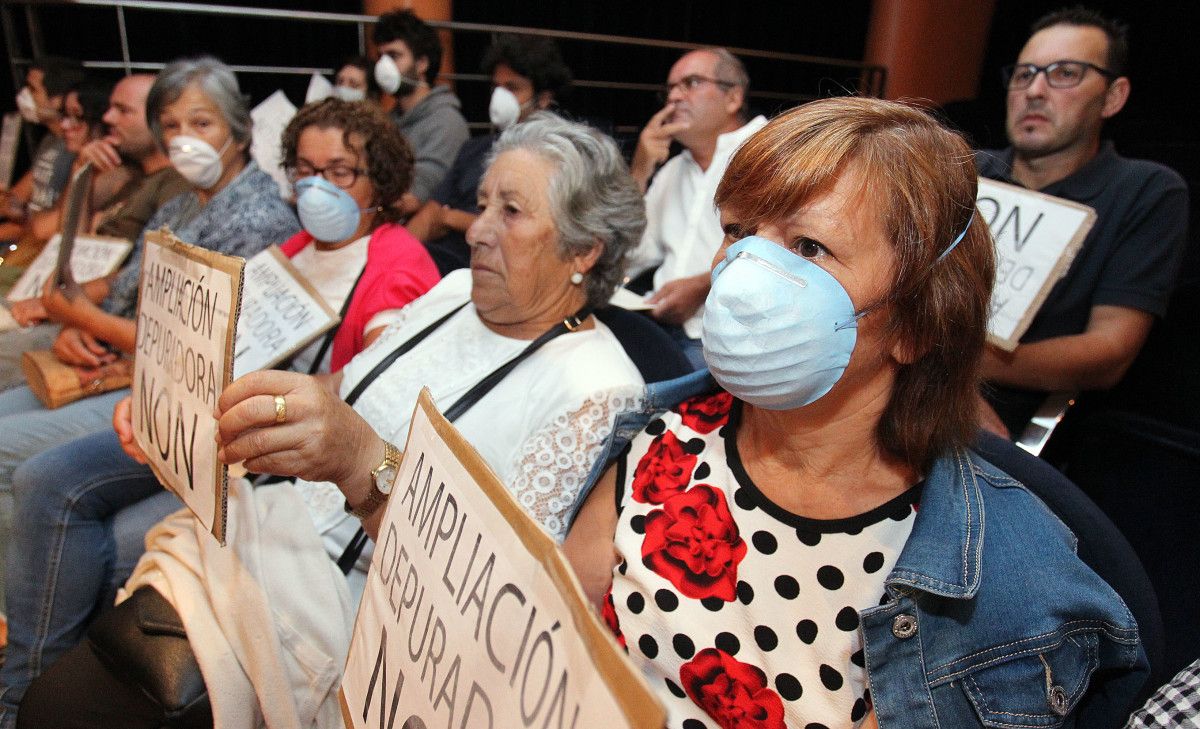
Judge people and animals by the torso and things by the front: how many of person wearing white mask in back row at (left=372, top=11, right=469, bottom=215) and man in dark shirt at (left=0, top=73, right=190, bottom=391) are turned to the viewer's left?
2

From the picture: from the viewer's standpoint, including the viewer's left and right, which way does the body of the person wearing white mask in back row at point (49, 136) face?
facing to the left of the viewer

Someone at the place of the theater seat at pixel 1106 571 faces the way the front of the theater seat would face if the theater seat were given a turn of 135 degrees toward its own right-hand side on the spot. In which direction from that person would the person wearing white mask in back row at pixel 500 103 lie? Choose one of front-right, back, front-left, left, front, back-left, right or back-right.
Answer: front-left

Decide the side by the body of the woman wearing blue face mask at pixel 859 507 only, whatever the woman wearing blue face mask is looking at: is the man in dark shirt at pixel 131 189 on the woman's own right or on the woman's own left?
on the woman's own right

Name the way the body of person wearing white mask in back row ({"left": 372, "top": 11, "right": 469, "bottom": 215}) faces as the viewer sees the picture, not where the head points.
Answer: to the viewer's left

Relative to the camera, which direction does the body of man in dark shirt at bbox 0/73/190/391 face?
to the viewer's left

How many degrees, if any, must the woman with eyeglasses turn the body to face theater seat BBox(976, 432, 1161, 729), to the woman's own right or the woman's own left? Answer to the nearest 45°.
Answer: approximately 90° to the woman's own left

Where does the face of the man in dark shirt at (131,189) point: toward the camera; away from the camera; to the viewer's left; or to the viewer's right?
to the viewer's left

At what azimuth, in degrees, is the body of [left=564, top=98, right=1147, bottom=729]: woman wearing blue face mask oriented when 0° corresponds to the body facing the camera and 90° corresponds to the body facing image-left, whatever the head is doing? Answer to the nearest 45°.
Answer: approximately 45°

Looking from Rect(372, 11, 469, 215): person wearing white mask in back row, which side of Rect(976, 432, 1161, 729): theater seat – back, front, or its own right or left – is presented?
right

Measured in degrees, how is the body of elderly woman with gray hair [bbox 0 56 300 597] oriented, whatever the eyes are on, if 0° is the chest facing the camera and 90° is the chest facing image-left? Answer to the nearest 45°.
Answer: approximately 45°
